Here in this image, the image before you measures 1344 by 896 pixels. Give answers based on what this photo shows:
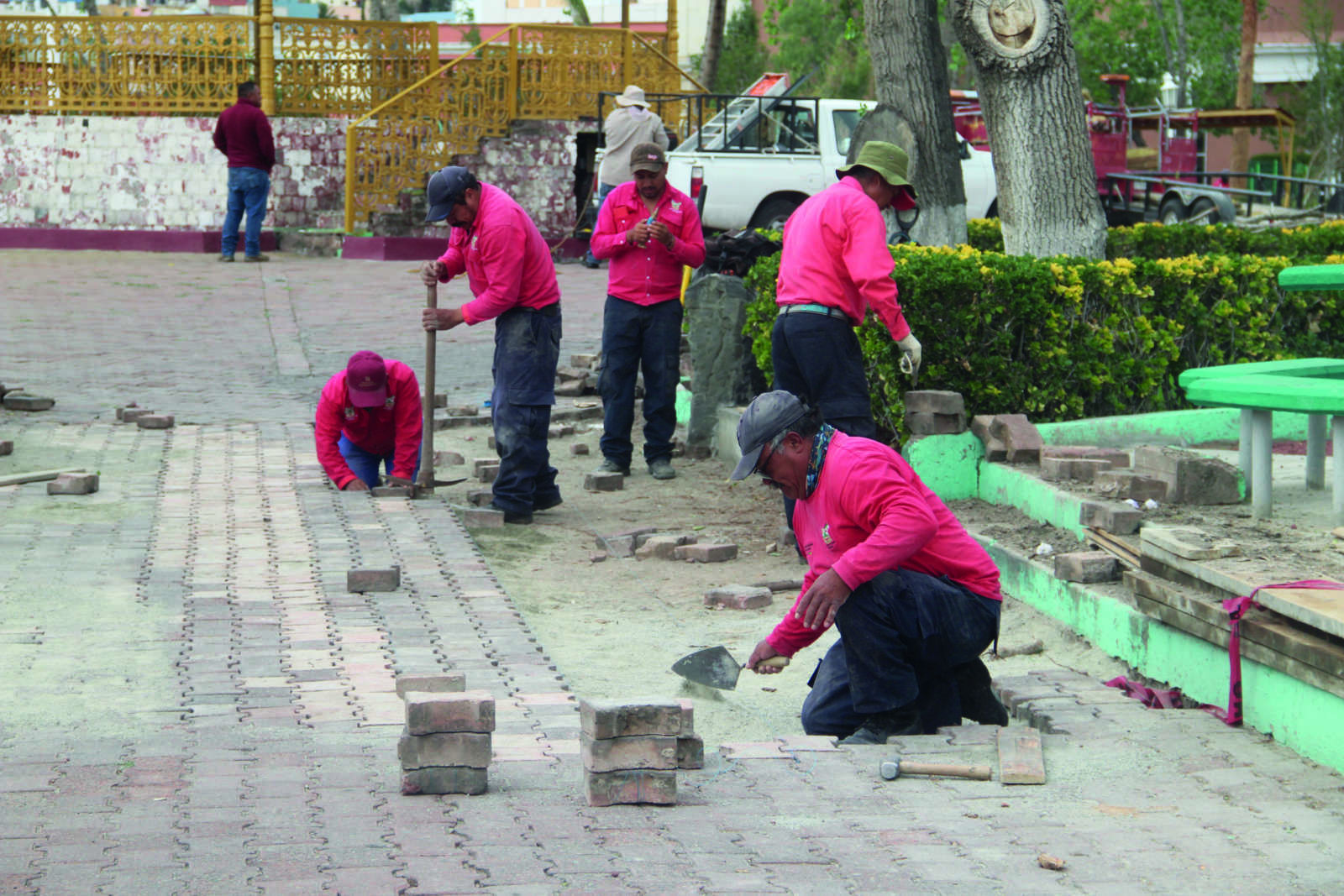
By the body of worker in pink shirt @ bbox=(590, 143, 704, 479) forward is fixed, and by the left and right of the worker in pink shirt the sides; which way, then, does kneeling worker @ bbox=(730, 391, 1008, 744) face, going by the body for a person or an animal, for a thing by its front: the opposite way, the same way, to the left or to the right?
to the right

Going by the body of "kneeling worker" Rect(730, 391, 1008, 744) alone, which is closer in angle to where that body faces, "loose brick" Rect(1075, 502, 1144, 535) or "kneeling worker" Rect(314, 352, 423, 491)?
the kneeling worker

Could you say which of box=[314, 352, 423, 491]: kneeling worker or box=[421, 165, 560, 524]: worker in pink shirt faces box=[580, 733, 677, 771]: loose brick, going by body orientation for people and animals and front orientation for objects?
the kneeling worker

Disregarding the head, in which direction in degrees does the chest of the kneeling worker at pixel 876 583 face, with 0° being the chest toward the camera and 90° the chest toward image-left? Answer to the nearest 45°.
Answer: approximately 90°

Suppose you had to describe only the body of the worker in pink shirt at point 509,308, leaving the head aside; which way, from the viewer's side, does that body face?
to the viewer's left

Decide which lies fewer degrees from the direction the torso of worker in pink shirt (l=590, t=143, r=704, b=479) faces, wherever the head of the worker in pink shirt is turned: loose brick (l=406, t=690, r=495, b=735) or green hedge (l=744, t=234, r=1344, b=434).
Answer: the loose brick

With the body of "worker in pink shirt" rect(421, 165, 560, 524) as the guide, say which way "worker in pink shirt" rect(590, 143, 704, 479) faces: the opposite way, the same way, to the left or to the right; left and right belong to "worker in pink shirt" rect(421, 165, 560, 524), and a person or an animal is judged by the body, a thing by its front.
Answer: to the left

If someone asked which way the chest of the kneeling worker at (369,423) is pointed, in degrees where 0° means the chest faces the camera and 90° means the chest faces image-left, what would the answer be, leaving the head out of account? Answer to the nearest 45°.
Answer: approximately 0°

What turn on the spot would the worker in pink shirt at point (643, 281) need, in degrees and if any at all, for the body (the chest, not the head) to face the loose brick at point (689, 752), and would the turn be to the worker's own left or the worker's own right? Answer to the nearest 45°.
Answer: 0° — they already face it

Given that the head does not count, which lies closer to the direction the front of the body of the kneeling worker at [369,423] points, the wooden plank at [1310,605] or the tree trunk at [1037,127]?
the wooden plank
